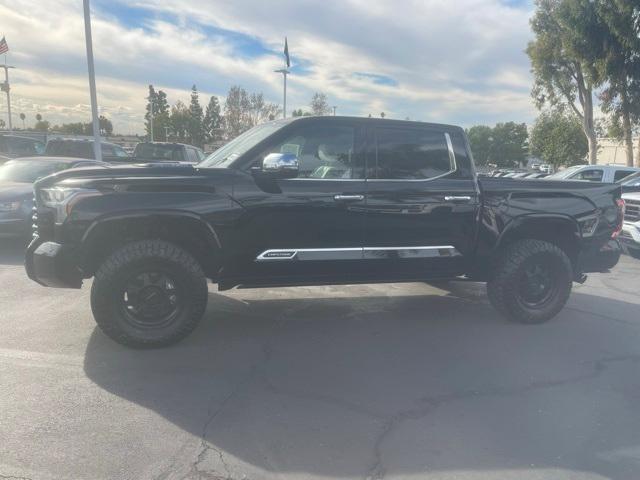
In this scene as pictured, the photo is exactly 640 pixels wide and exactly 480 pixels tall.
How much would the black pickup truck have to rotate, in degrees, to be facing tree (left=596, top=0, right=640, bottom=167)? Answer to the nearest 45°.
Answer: approximately 135° to its right

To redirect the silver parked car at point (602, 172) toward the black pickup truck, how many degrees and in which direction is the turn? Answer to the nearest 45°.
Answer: approximately 45° to its left

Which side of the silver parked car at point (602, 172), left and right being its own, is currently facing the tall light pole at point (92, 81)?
front

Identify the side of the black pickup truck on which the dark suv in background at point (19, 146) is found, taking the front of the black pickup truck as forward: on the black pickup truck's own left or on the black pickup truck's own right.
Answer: on the black pickup truck's own right

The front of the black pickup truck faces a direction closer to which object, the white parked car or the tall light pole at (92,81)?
the tall light pole

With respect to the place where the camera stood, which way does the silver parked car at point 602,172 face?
facing the viewer and to the left of the viewer

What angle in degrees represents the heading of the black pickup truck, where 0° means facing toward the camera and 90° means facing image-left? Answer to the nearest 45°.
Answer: approximately 90°

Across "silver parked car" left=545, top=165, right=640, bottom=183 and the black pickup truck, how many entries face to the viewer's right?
0

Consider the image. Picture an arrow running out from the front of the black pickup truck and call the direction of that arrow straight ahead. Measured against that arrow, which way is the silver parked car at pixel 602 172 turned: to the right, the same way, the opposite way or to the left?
the same way

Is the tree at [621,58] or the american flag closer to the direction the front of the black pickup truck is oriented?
the american flag

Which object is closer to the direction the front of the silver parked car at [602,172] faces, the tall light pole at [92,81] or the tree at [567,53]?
the tall light pole

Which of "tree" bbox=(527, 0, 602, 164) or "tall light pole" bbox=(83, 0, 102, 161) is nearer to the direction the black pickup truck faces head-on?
the tall light pole

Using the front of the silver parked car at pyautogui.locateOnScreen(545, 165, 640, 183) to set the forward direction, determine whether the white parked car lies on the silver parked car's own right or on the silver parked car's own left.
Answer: on the silver parked car's own left

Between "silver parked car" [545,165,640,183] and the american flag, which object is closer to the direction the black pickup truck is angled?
the american flag

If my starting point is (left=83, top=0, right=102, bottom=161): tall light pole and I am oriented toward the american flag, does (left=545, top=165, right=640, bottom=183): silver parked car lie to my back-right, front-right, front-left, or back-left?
back-right

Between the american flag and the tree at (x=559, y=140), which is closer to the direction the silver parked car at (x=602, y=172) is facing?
the american flag

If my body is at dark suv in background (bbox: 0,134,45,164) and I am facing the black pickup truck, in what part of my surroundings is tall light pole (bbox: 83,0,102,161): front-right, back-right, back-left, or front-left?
front-left
